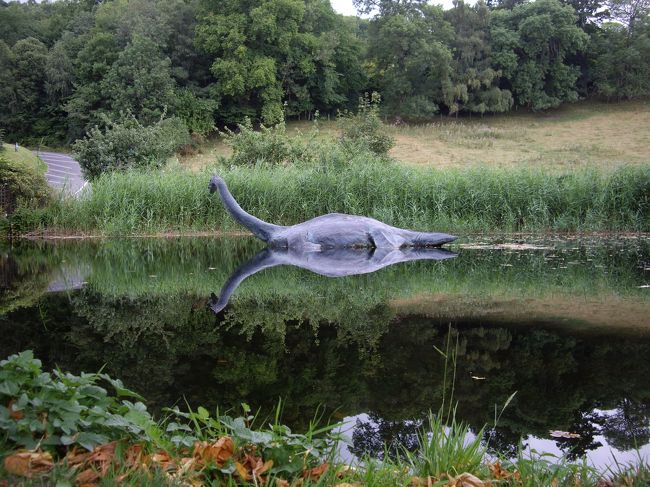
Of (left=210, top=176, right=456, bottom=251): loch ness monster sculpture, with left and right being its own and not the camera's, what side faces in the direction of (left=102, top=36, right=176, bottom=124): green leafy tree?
right

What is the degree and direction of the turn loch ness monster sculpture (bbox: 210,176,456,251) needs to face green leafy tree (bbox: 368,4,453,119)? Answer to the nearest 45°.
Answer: approximately 90° to its right

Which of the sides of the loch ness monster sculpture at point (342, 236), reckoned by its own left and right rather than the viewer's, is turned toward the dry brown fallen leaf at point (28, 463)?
left

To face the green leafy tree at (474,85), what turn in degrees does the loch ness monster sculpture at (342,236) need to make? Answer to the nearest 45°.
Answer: approximately 90° to its right

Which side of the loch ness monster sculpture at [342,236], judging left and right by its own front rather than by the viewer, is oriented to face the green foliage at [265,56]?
right

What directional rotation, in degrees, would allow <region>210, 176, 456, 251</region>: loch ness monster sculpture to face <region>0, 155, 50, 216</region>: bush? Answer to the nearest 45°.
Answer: approximately 45° to its right

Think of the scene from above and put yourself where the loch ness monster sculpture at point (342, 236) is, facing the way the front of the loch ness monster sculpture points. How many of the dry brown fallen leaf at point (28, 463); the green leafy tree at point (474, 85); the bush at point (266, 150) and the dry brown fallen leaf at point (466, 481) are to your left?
2

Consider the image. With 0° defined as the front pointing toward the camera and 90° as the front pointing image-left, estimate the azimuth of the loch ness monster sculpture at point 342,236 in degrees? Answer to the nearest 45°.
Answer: approximately 90°

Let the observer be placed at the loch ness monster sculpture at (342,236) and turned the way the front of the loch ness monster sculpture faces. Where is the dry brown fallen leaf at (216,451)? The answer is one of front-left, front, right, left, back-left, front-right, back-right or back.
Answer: left

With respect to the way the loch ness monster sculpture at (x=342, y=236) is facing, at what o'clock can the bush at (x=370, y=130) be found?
The bush is roughly at 3 o'clock from the loch ness monster sculpture.

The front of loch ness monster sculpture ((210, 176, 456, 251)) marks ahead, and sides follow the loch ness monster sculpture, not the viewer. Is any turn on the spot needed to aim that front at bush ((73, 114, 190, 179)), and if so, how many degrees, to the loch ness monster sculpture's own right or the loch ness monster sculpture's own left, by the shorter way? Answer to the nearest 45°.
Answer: approximately 45° to the loch ness monster sculpture's own right

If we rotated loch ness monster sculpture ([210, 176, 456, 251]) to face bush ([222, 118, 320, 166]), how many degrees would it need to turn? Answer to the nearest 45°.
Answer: approximately 90° to its right
